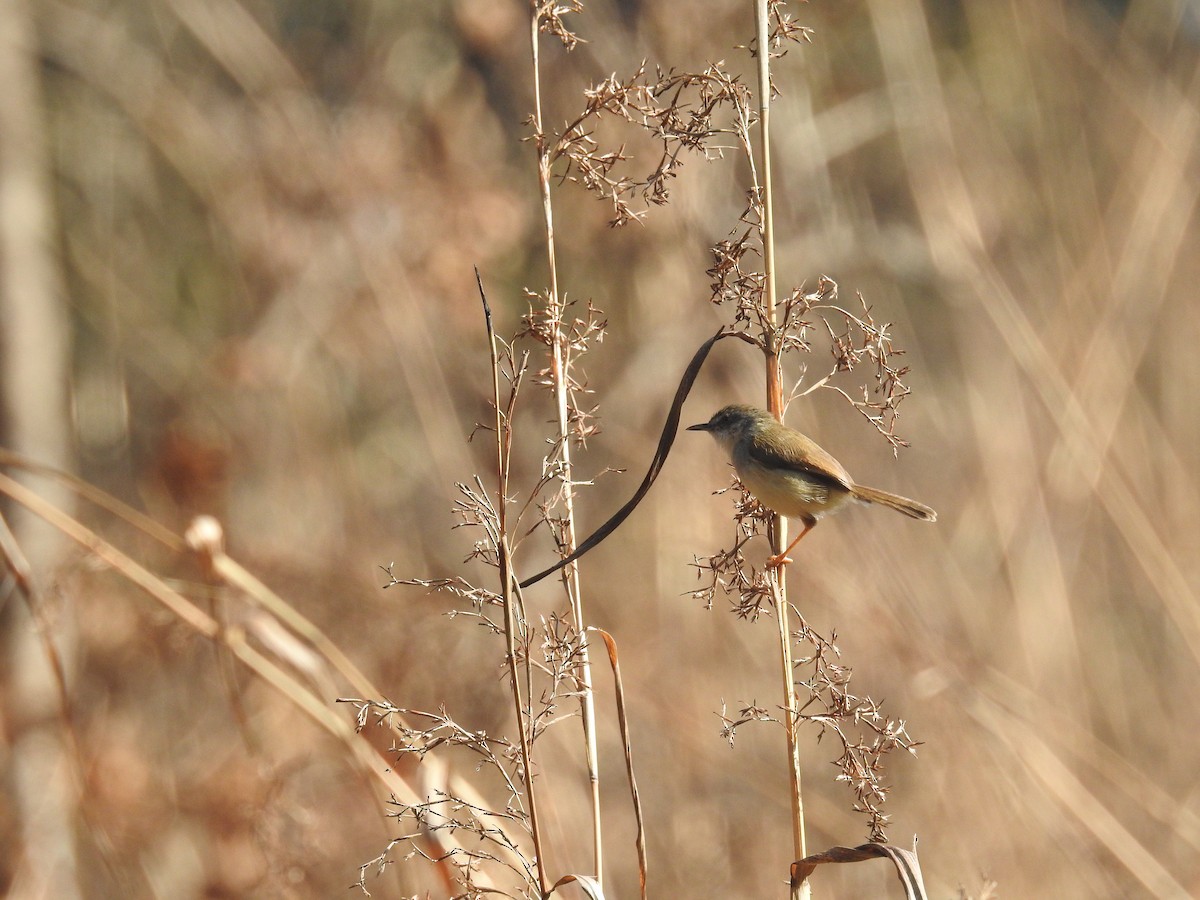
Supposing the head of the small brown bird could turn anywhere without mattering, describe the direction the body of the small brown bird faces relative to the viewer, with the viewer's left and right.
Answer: facing to the left of the viewer
